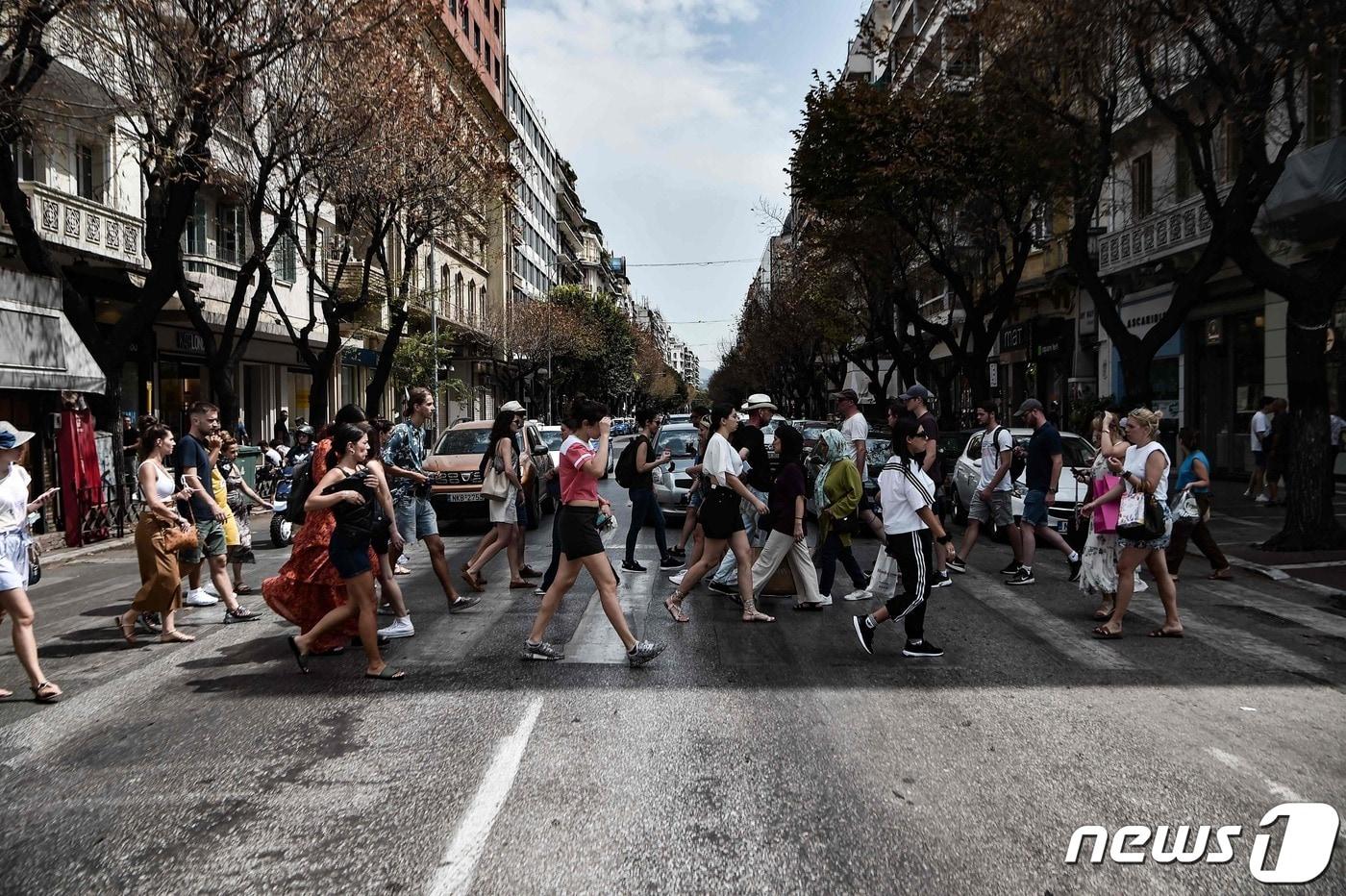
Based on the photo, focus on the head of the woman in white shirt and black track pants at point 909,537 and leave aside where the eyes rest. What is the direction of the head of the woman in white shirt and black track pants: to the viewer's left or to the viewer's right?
to the viewer's right

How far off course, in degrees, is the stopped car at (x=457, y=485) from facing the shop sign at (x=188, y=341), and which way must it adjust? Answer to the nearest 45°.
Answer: approximately 135° to its right

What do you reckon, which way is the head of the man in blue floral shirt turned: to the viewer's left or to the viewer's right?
to the viewer's right

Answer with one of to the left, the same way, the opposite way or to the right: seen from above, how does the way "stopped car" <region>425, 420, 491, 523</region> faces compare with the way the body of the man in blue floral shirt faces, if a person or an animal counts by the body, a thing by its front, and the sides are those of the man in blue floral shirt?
to the right

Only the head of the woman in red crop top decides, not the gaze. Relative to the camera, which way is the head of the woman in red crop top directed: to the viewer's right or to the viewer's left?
to the viewer's right

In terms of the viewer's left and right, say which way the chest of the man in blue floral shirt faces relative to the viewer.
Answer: facing to the right of the viewer
